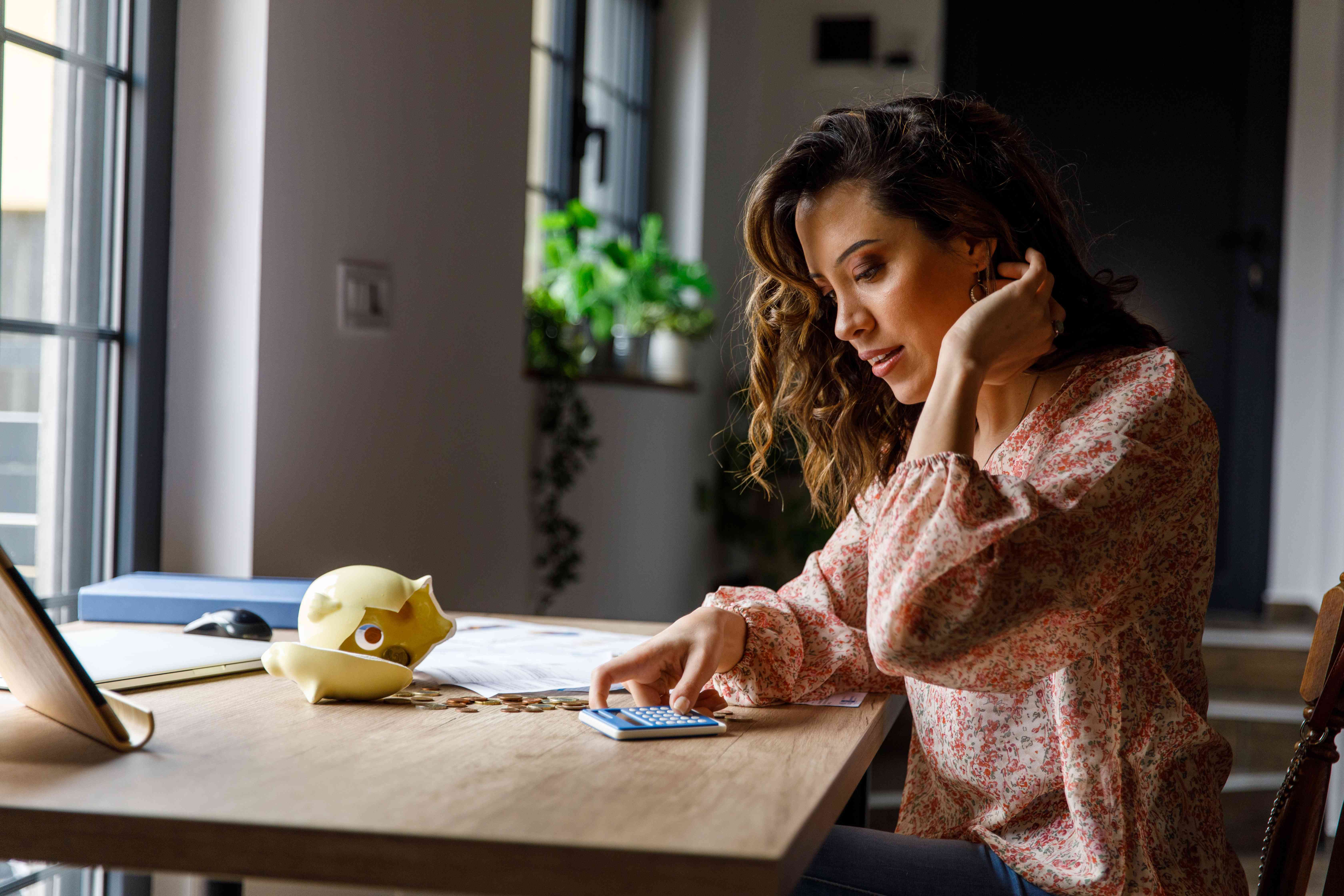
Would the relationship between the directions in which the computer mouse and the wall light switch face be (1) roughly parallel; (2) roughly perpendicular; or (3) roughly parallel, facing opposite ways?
roughly perpendicular

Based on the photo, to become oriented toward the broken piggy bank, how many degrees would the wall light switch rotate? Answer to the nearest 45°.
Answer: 0° — it already faces it

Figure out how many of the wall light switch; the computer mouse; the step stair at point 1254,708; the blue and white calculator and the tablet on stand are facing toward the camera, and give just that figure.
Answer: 2

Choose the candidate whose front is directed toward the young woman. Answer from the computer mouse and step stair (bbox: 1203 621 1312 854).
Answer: the step stair

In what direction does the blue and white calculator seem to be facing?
to the viewer's right

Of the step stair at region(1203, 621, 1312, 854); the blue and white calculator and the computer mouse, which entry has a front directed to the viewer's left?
the computer mouse

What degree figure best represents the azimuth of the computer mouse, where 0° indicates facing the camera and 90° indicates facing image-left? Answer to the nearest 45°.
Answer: approximately 90°

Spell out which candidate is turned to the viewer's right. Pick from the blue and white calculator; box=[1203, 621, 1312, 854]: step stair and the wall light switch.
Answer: the blue and white calculator

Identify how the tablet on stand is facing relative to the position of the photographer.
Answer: facing away from the viewer and to the right of the viewer

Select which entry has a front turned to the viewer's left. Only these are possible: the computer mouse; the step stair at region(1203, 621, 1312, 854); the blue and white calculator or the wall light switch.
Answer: the computer mouse

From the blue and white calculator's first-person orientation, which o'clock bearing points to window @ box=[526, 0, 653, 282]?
The window is roughly at 9 o'clock from the blue and white calculator.

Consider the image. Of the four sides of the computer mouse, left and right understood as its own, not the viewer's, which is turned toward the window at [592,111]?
right

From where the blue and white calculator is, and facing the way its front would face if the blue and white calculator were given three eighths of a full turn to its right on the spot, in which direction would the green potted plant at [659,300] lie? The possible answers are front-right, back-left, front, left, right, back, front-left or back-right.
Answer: back-right
